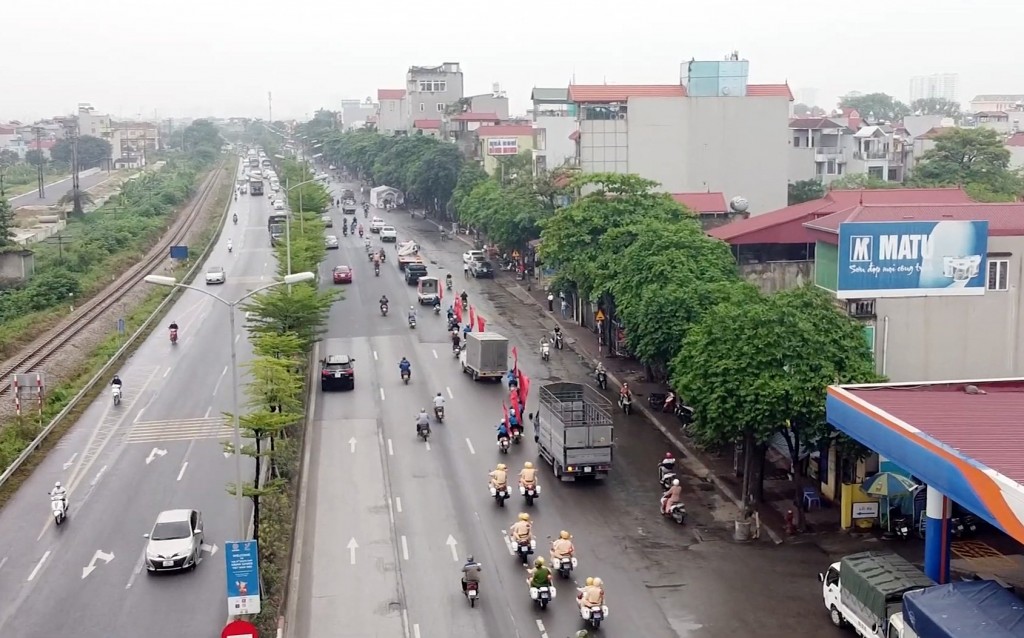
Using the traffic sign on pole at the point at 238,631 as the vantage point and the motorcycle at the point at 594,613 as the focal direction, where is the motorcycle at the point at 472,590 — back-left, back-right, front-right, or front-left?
front-left

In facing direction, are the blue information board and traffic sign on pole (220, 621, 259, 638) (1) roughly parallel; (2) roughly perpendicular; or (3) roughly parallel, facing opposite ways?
roughly parallel

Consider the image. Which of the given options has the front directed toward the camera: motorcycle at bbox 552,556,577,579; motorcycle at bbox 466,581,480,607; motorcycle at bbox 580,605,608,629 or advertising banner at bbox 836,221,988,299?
the advertising banner

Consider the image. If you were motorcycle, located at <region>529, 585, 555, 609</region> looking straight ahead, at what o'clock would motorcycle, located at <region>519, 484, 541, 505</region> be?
motorcycle, located at <region>519, 484, 541, 505</region> is roughly at 12 o'clock from motorcycle, located at <region>529, 585, 555, 609</region>.

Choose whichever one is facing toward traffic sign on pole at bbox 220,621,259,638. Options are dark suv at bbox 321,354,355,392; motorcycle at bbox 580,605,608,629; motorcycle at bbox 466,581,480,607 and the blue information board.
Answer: the blue information board

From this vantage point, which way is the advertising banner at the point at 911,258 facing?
toward the camera

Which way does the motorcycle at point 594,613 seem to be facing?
away from the camera

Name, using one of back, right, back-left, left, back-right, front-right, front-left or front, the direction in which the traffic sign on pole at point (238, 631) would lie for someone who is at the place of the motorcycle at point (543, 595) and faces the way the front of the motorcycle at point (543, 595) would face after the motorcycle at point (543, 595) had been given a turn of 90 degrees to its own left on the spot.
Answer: front-left

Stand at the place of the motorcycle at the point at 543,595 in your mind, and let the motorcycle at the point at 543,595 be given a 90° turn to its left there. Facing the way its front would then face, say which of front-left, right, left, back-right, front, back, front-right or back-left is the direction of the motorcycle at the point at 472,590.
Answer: front

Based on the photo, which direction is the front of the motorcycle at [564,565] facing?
away from the camera

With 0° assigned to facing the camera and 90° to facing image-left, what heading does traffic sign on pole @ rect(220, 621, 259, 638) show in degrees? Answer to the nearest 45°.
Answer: approximately 0°

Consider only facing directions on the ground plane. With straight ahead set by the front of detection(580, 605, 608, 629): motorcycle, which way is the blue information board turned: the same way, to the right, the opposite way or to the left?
the opposite way

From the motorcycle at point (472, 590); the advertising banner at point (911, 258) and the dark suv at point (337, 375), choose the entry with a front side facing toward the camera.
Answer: the advertising banner

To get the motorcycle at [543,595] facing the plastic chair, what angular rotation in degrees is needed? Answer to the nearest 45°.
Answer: approximately 45° to its right

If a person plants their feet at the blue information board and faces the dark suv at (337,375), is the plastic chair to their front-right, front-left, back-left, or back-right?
front-right

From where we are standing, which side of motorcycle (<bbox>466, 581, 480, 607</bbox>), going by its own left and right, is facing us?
back

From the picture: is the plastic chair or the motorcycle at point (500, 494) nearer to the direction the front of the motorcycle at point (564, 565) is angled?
the motorcycle

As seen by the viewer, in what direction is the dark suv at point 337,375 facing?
away from the camera

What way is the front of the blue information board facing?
toward the camera

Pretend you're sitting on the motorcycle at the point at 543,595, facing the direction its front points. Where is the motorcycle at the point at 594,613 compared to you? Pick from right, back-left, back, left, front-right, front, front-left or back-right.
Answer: back-right

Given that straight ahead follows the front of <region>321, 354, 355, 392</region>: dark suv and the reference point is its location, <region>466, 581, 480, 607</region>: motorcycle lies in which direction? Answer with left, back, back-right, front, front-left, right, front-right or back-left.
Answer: back

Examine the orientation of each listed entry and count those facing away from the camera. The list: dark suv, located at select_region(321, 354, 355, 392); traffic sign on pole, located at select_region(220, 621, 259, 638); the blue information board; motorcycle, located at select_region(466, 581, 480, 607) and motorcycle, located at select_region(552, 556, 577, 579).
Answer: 3

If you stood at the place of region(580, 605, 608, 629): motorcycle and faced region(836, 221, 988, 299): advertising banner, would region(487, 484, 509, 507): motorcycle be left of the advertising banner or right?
left
